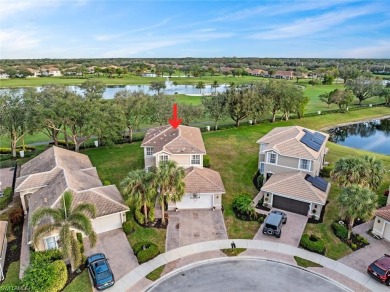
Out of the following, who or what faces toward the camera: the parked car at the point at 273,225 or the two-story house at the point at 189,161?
the two-story house

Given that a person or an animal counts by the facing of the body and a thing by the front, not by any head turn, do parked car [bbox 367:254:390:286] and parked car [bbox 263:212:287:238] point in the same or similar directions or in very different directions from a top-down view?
same or similar directions

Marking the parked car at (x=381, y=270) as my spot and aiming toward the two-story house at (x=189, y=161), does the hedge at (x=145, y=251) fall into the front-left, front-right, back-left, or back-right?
front-left

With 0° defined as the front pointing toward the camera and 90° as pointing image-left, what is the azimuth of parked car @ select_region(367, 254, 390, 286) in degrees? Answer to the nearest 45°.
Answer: approximately 225°

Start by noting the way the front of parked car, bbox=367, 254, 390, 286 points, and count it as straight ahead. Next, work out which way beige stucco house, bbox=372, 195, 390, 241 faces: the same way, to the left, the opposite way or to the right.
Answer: the opposite way

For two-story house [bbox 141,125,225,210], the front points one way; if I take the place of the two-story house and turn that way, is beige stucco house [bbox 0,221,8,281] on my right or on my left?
on my right

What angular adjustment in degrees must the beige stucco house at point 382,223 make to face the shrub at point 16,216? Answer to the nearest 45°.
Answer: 0° — it already faces it

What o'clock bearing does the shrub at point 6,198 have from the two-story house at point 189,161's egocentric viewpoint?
The shrub is roughly at 3 o'clock from the two-story house.

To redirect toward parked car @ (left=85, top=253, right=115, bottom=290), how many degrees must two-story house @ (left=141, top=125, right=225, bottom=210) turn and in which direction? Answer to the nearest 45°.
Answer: approximately 45° to its right

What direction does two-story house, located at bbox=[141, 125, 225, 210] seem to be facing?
toward the camera

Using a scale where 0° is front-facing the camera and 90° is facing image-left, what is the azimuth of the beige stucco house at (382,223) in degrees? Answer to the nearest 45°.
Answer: approximately 45°

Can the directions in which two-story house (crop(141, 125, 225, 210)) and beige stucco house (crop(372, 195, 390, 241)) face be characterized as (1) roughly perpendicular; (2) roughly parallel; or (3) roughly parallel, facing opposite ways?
roughly perpendicular

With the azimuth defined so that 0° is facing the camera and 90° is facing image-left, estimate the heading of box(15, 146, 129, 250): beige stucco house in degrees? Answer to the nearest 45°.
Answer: approximately 315°

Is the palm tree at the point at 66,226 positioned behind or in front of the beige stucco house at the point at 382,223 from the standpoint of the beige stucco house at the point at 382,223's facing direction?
in front

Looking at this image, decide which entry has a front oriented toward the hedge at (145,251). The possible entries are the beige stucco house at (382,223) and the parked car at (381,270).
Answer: the beige stucco house

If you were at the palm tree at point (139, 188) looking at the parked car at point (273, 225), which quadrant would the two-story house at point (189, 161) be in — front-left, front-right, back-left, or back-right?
front-left

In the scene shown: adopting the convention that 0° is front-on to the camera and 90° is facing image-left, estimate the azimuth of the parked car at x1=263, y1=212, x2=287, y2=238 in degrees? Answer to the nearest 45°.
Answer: approximately 225°

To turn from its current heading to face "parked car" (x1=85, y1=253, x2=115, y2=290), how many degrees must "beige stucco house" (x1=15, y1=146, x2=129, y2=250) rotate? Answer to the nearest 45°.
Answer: approximately 45° to its right
